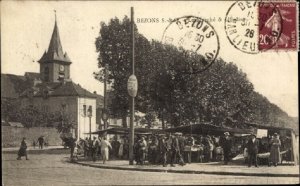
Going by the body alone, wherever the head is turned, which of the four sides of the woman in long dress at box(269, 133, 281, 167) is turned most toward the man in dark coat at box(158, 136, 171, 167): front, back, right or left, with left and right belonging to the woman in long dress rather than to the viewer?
right

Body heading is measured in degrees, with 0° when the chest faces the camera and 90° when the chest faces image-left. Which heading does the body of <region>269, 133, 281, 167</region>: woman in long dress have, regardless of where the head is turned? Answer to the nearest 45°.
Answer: approximately 0°

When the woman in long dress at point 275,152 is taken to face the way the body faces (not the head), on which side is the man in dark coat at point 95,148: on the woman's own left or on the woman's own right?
on the woman's own right

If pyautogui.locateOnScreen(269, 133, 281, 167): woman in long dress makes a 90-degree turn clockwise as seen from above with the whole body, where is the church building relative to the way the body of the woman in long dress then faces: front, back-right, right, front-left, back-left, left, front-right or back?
front-right
